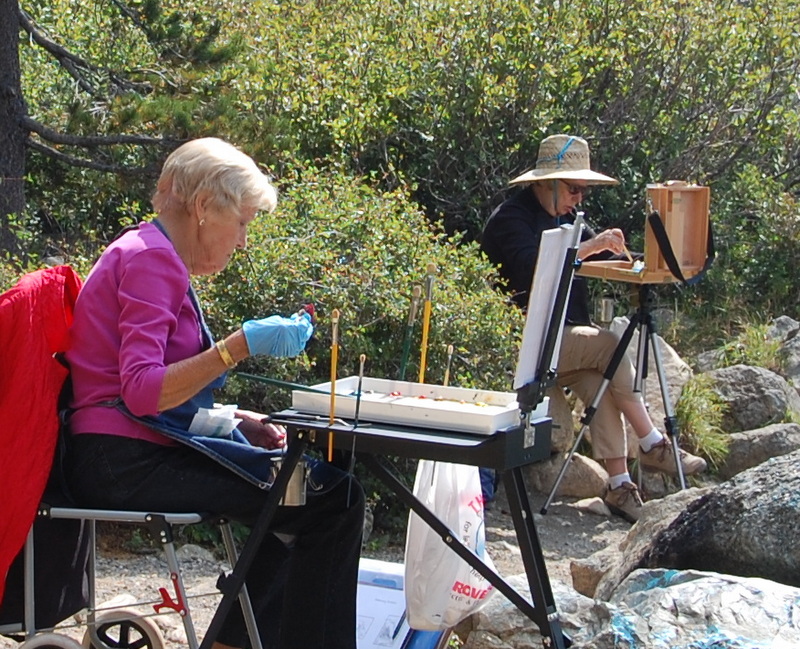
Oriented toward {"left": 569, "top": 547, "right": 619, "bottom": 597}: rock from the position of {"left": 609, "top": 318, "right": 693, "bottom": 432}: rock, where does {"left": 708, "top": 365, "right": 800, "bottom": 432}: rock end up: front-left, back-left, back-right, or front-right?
back-left

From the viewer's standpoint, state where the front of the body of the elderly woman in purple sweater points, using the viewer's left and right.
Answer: facing to the right of the viewer

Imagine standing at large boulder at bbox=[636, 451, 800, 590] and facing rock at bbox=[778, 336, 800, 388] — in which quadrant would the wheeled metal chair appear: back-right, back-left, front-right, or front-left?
back-left

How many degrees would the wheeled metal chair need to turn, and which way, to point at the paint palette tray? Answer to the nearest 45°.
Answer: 0° — it already faces it

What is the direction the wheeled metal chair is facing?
to the viewer's right

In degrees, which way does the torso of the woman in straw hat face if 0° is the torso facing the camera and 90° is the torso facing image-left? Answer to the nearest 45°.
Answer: approximately 315°

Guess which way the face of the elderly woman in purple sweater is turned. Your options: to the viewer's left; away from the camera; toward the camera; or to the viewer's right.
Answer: to the viewer's right

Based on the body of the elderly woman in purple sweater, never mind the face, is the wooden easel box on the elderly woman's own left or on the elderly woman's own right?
on the elderly woman's own left
